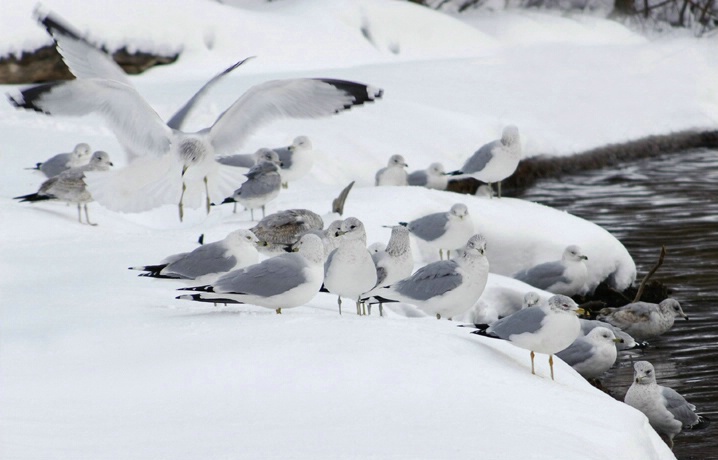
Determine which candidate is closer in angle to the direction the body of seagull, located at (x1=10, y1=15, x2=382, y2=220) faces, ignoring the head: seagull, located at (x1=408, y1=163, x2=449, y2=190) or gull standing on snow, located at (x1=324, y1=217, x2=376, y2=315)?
the gull standing on snow

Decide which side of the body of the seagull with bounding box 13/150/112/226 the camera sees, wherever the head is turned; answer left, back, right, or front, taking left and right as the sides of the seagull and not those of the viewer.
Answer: right

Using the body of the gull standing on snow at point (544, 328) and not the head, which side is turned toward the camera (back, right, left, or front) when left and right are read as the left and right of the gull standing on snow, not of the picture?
right

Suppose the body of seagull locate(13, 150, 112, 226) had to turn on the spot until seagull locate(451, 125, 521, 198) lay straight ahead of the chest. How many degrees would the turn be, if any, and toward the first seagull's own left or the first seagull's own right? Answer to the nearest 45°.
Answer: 0° — it already faces it

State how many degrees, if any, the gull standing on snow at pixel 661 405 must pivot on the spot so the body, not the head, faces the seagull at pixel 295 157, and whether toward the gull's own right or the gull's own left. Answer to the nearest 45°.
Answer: approximately 90° to the gull's own right

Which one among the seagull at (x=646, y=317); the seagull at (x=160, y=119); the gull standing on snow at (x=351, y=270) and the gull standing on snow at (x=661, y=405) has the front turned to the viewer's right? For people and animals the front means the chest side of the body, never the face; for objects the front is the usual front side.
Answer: the seagull at (x=646, y=317)

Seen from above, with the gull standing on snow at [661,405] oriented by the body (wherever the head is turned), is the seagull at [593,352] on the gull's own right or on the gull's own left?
on the gull's own right

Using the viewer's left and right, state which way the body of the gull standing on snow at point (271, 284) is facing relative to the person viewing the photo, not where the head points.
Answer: facing to the right of the viewer

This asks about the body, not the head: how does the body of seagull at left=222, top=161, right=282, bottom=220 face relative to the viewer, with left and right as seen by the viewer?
facing to the right of the viewer

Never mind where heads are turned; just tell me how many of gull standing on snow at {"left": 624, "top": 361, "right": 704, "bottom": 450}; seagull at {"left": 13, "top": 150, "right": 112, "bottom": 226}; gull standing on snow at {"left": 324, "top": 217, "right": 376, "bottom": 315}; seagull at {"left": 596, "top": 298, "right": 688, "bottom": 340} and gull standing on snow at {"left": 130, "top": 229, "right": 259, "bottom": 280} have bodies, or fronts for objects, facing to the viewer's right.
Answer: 3

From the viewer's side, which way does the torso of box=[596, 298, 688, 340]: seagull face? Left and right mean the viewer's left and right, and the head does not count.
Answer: facing to the right of the viewer

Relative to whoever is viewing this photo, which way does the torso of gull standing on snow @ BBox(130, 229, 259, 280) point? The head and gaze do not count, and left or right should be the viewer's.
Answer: facing to the right of the viewer
